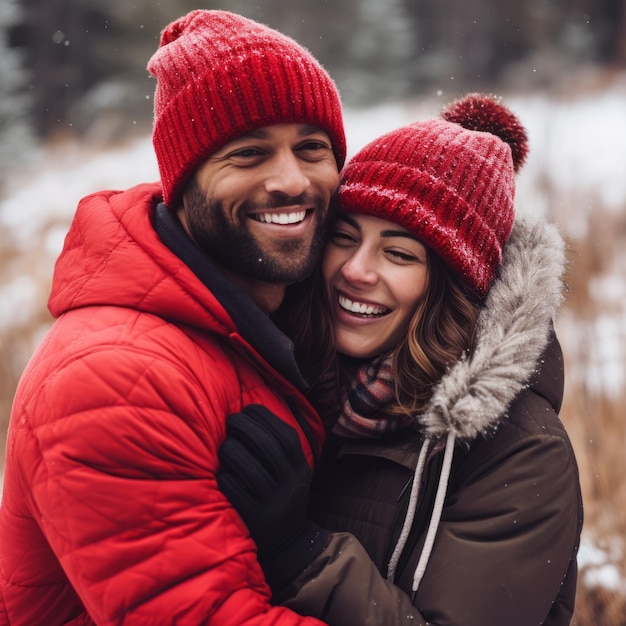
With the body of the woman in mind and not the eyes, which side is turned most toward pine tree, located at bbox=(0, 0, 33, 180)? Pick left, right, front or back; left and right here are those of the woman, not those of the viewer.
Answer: right

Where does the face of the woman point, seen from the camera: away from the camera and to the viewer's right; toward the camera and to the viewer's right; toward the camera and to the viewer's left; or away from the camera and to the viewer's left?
toward the camera and to the viewer's left

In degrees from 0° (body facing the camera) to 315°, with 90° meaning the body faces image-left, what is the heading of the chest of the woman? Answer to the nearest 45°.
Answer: approximately 45°

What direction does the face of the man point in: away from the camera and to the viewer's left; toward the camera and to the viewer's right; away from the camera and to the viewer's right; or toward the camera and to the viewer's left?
toward the camera and to the viewer's right
